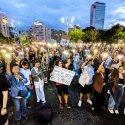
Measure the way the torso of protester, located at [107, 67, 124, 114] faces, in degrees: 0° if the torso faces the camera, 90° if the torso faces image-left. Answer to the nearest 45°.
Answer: approximately 0°

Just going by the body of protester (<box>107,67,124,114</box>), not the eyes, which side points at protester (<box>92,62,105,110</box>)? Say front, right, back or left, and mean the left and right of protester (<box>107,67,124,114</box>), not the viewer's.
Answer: right
